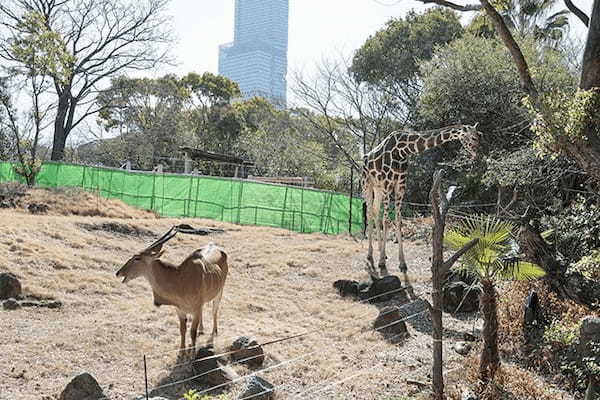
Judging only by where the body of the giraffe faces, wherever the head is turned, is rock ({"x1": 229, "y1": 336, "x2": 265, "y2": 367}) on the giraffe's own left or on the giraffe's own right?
on the giraffe's own right

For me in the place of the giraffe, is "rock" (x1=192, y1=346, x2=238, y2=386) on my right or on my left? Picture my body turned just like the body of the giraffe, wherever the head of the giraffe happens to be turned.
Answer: on my right

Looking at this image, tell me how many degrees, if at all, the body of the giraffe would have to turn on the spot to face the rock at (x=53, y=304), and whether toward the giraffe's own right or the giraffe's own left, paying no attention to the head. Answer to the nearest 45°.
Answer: approximately 90° to the giraffe's own right

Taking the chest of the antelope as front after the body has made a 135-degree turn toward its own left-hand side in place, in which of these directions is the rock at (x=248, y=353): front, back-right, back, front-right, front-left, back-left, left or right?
front

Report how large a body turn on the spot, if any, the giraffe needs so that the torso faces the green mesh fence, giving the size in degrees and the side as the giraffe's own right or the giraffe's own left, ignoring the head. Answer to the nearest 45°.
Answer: approximately 180°

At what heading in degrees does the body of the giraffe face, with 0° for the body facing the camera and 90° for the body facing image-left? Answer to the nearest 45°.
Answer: approximately 315°

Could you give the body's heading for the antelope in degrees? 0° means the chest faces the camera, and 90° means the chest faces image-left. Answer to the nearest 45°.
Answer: approximately 45°

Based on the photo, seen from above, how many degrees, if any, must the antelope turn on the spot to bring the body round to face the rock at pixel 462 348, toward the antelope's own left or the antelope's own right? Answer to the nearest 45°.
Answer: approximately 135° to the antelope's own left
